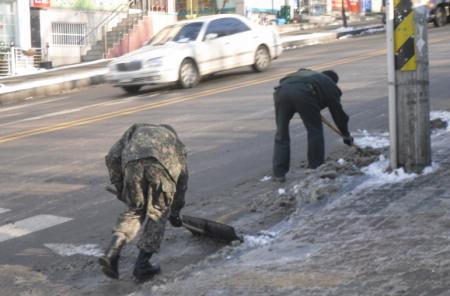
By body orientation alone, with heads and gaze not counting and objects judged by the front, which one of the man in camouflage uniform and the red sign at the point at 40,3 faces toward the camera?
the red sign

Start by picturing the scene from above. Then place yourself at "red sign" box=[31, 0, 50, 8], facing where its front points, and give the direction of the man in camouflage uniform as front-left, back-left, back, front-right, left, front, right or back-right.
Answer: front

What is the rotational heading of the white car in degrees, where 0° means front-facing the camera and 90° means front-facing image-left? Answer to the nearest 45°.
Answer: approximately 45°

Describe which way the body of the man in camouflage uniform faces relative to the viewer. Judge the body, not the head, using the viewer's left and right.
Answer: facing away from the viewer and to the right of the viewer

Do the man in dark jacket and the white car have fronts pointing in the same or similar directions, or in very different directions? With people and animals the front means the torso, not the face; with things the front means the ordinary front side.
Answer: very different directions

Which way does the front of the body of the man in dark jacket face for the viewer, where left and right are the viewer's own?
facing away from the viewer and to the right of the viewer

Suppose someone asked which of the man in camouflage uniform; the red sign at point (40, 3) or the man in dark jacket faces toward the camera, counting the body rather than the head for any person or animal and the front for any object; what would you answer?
the red sign

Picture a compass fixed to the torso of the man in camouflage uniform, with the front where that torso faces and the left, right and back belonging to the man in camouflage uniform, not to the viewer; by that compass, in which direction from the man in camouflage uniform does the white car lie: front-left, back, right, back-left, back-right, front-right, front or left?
front-left

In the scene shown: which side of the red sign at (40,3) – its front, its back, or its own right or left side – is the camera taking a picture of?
front

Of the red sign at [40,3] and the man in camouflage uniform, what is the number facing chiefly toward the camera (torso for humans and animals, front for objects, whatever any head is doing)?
1

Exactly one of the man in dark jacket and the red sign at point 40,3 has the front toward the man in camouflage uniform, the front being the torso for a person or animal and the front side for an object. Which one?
the red sign

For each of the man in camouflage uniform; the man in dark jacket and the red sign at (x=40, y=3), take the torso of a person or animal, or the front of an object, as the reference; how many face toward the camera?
1

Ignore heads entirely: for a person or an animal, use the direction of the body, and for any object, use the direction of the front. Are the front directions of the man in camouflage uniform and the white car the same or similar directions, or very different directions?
very different directions

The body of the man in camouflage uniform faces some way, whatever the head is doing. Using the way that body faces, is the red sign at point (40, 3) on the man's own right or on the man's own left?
on the man's own left
